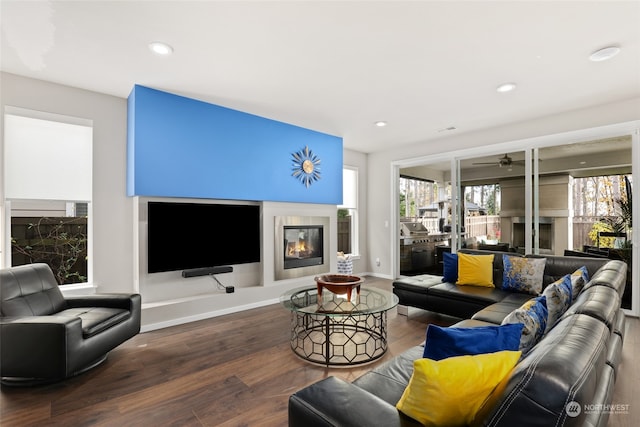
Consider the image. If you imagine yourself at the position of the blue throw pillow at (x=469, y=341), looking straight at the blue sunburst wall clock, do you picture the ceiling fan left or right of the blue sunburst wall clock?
right

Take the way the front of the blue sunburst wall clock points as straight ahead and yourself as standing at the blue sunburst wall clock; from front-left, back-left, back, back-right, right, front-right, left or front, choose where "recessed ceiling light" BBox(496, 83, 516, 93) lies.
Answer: front

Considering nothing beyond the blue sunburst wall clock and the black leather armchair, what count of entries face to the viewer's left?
0

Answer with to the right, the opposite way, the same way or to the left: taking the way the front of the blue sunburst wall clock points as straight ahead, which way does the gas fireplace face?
the same way

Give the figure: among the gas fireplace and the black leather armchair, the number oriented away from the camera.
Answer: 0

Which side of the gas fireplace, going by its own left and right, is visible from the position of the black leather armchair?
right

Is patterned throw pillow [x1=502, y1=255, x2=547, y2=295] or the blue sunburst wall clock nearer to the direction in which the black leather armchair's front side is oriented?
the patterned throw pillow

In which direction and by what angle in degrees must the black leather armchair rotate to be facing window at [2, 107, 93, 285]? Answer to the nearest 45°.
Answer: approximately 135° to its left

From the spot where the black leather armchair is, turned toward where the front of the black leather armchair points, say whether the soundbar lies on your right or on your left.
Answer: on your left

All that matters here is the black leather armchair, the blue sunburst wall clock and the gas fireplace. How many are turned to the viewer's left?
0

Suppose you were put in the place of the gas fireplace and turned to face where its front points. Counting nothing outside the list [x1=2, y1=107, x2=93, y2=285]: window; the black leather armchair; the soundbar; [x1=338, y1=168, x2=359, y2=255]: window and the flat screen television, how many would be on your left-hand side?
1

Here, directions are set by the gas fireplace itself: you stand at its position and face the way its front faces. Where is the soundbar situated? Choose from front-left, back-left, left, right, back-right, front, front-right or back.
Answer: right

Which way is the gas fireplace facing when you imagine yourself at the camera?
facing the viewer and to the right of the viewer

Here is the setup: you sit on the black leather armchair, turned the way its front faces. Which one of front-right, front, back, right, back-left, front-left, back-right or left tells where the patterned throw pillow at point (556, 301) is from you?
front

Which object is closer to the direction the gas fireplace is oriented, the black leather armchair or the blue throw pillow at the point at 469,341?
the blue throw pillow
